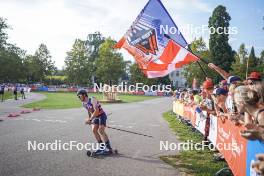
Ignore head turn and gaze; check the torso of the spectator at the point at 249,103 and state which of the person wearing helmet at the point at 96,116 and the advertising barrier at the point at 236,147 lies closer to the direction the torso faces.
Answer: the person wearing helmet

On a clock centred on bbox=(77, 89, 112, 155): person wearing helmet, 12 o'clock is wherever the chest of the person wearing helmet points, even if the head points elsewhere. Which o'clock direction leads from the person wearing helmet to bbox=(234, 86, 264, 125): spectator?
The spectator is roughly at 10 o'clock from the person wearing helmet.

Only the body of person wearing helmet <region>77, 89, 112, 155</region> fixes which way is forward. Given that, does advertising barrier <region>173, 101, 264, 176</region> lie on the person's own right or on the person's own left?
on the person's own left

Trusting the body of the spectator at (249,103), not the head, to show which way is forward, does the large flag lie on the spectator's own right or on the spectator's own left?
on the spectator's own right

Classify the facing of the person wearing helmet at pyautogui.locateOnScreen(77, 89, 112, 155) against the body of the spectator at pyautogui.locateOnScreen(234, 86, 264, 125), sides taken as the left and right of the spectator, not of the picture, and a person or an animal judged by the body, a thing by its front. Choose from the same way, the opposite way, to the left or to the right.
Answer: to the left

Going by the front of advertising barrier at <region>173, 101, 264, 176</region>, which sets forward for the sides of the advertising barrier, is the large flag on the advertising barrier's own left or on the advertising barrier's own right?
on the advertising barrier's own right

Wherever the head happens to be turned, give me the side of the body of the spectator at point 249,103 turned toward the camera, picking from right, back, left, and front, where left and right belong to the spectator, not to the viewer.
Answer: left

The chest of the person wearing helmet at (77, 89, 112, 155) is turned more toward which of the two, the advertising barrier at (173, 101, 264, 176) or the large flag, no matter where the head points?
the advertising barrier
